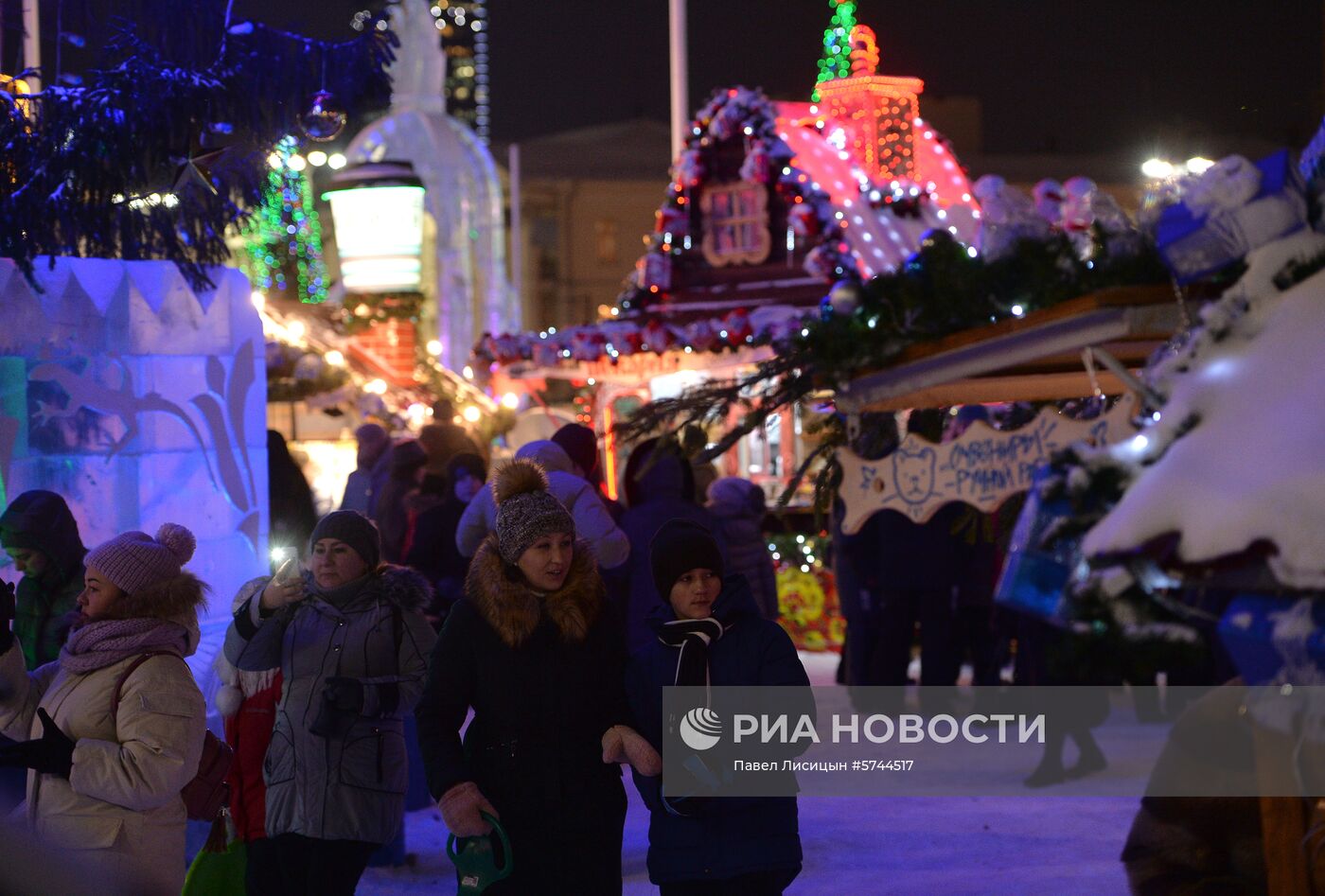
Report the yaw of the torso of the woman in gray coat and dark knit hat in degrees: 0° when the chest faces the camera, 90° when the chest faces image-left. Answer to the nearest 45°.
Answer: approximately 45°

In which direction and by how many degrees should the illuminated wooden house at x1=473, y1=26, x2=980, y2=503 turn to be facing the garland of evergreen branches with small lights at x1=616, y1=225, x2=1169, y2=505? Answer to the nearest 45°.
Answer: approximately 45° to its left

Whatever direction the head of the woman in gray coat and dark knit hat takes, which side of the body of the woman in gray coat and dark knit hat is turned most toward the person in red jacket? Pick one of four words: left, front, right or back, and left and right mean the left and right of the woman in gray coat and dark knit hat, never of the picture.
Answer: right

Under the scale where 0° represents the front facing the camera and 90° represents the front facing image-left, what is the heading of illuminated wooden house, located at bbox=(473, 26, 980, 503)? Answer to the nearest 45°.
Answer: approximately 45°

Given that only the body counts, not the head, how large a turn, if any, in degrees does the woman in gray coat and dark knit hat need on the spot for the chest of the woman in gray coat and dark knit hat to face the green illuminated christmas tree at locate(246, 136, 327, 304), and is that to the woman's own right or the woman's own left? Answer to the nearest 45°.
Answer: approximately 135° to the woman's own right

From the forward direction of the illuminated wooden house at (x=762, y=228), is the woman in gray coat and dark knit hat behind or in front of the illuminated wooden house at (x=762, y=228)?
in front

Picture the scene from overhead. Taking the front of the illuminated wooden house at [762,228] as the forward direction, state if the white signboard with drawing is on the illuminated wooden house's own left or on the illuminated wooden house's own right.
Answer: on the illuminated wooden house's own left

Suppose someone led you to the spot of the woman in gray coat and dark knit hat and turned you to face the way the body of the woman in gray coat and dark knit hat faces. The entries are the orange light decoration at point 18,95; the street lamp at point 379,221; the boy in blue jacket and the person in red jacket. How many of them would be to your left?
1

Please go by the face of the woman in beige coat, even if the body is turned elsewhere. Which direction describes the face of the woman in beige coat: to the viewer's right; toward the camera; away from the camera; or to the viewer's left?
to the viewer's left

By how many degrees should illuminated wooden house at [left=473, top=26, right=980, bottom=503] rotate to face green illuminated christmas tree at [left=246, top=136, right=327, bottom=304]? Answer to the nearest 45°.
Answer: approximately 90° to its right

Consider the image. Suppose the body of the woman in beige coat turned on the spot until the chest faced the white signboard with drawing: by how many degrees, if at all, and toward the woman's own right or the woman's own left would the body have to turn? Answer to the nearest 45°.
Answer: approximately 180°
